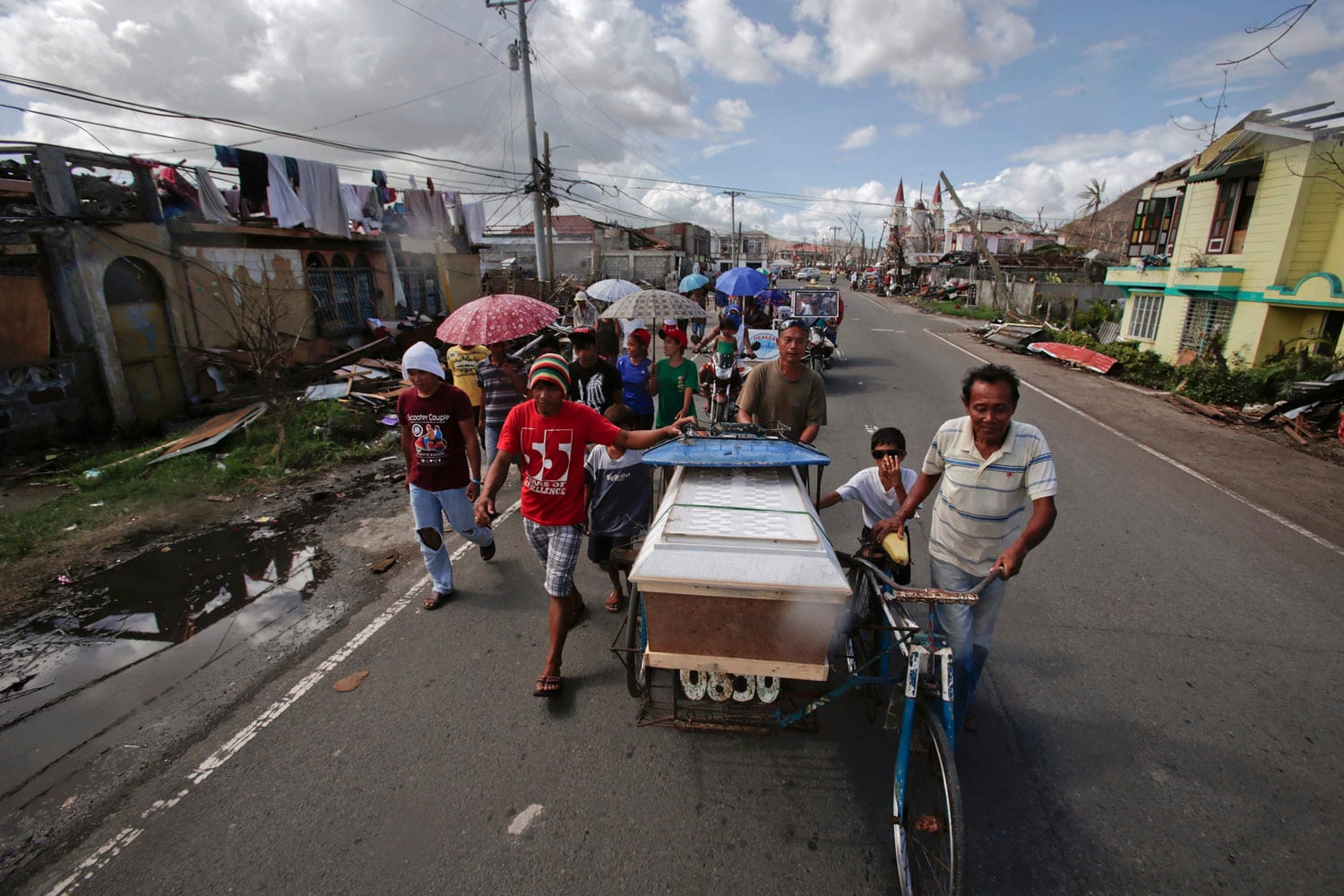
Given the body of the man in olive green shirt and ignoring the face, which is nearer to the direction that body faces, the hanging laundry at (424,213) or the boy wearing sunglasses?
the boy wearing sunglasses

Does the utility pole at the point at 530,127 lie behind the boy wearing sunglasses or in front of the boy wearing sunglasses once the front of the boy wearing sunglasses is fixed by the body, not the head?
behind

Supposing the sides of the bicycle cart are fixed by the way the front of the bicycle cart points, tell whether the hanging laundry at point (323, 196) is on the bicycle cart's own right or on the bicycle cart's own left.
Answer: on the bicycle cart's own right

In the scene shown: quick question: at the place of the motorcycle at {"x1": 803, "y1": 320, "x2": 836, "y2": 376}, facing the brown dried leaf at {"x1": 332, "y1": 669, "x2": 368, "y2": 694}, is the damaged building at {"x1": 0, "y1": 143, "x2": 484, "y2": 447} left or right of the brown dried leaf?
right

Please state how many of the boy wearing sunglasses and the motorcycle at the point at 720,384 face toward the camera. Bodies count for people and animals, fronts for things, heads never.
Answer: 2

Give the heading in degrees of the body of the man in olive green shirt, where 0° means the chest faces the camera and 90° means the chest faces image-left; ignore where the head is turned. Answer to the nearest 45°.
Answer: approximately 0°

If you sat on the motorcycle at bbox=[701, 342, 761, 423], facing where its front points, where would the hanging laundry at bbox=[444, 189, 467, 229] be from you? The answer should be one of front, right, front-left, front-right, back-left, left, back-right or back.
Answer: back-right

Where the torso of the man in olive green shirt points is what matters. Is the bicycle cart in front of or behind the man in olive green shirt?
in front

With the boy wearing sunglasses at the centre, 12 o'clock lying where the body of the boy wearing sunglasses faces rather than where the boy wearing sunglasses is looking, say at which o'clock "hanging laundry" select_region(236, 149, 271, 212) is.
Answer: The hanging laundry is roughly at 4 o'clock from the boy wearing sunglasses.

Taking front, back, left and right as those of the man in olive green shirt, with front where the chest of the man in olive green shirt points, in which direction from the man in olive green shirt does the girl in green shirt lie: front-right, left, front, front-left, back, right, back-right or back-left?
back-right

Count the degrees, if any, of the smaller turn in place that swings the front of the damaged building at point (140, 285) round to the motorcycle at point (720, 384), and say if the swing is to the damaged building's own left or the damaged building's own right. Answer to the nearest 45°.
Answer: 0° — it already faces it

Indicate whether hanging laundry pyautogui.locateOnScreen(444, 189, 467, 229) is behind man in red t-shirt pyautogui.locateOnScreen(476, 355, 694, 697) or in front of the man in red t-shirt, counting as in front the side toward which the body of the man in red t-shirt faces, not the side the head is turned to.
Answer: behind
